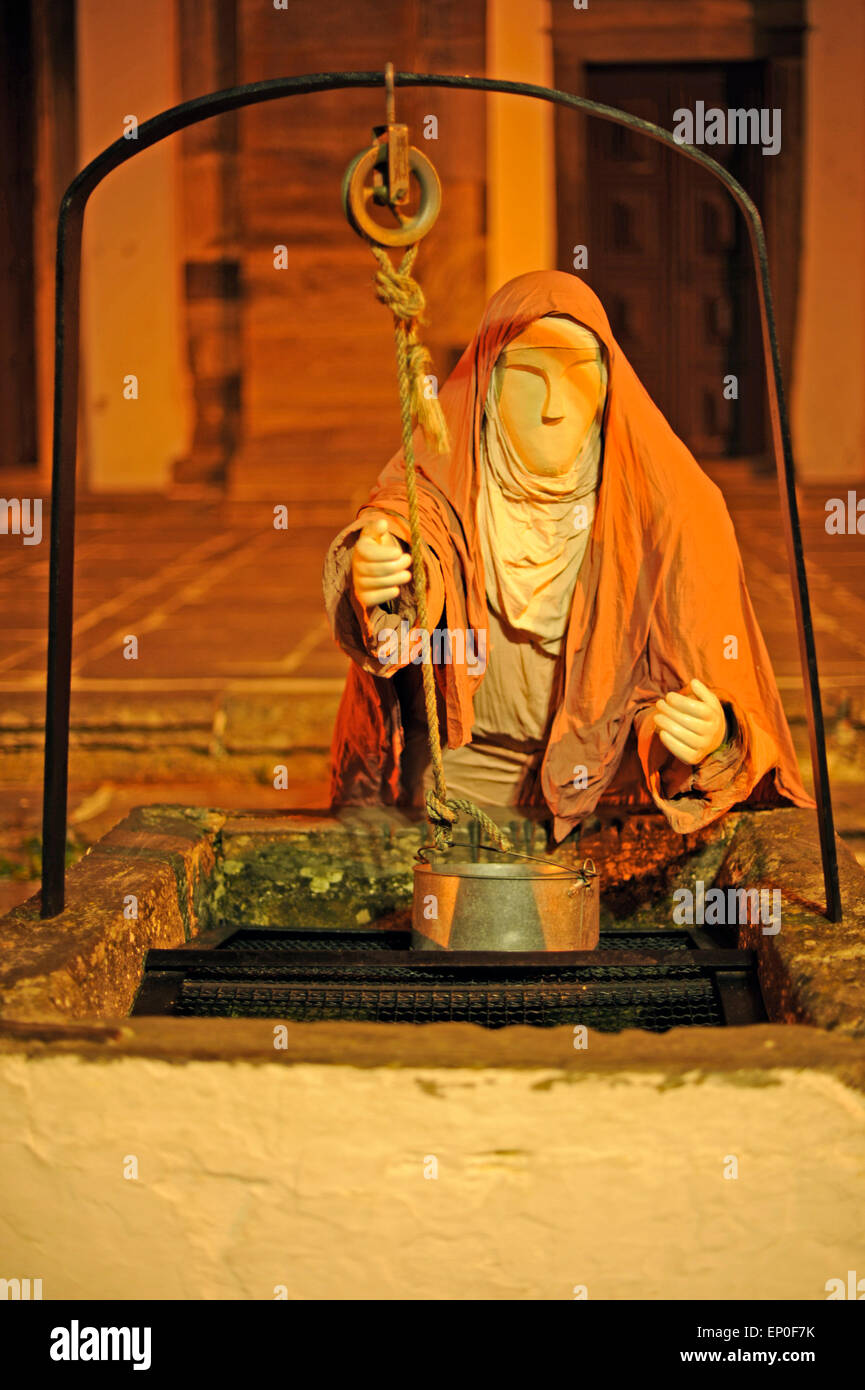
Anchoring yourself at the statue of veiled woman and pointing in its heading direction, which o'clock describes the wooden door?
The wooden door is roughly at 6 o'clock from the statue of veiled woman.

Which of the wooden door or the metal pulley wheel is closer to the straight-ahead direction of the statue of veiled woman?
the metal pulley wheel

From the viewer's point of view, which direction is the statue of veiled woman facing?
toward the camera

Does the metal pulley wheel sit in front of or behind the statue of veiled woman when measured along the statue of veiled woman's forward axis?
in front

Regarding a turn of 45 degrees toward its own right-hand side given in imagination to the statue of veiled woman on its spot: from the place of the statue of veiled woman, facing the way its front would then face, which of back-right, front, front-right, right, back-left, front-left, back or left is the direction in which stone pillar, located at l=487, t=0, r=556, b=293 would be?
back-right
